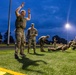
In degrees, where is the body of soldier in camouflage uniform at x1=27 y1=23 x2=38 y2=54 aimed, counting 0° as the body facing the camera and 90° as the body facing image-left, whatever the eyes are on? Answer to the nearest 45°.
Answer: approximately 0°
